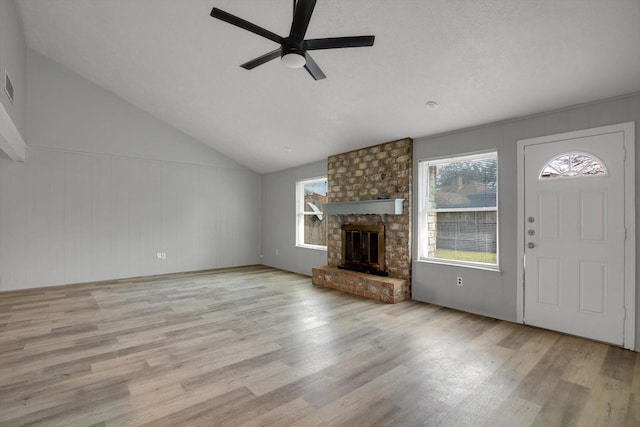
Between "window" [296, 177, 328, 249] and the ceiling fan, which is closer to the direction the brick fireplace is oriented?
the ceiling fan

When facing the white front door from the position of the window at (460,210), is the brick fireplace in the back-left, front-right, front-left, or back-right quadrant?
back-right

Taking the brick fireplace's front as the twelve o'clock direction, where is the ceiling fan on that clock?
The ceiling fan is roughly at 11 o'clock from the brick fireplace.

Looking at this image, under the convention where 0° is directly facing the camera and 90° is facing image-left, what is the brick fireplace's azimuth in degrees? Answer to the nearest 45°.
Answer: approximately 45°

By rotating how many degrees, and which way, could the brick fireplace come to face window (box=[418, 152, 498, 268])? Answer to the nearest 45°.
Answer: approximately 90° to its left

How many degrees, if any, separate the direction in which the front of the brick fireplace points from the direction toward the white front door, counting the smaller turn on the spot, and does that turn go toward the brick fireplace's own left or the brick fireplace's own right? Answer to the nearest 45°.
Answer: approximately 90° to the brick fireplace's own left

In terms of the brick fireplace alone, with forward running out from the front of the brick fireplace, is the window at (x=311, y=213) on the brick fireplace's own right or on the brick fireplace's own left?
on the brick fireplace's own right

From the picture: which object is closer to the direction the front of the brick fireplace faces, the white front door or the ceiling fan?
the ceiling fan
